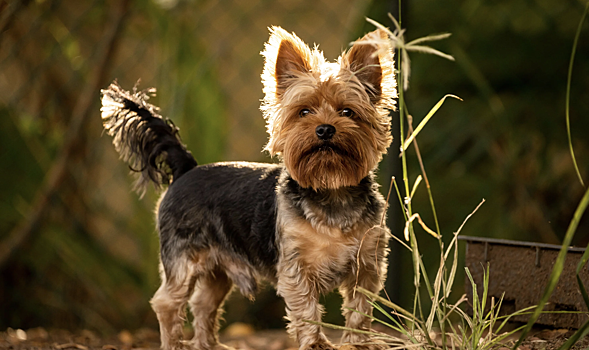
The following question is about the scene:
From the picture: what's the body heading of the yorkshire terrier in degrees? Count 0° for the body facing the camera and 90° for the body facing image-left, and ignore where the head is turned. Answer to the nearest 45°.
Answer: approximately 315°
